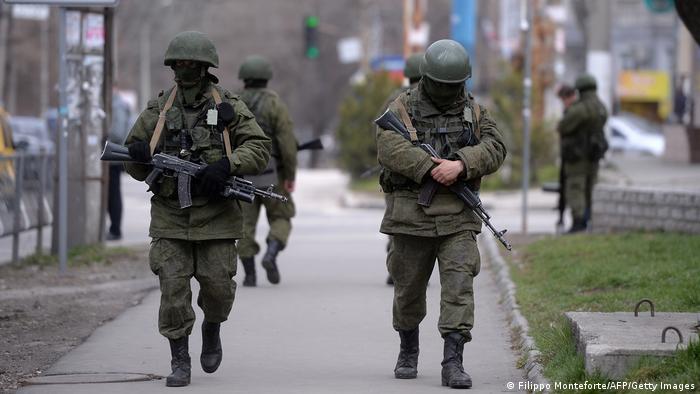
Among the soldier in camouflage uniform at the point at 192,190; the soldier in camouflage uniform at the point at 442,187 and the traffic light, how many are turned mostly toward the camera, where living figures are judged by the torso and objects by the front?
3

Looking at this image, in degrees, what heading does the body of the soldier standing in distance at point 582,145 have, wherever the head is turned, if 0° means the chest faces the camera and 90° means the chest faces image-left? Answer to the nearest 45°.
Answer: approximately 135°

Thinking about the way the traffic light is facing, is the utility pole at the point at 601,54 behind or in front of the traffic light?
in front

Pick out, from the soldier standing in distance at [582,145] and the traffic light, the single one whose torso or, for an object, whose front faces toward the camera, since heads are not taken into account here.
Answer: the traffic light

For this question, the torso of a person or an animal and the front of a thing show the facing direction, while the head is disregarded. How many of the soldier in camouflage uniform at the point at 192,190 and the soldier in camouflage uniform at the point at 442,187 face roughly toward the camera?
2

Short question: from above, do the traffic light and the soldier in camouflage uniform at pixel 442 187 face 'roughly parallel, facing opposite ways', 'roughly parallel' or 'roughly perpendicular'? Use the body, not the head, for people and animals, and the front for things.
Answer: roughly parallel

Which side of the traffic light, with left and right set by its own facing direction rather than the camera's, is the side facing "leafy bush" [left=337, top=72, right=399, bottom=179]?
front

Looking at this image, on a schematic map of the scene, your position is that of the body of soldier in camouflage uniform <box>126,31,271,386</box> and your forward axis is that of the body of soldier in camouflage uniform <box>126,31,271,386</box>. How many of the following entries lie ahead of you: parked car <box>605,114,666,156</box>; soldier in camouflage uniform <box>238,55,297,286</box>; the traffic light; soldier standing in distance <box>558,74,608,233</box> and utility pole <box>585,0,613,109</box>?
0

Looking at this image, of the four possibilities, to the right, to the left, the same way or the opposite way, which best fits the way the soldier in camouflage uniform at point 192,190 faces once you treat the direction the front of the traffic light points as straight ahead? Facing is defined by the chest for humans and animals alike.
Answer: the same way

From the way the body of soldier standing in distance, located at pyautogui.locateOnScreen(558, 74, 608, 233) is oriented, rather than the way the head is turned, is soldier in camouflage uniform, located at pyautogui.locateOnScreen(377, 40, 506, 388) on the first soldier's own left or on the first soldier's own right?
on the first soldier's own left

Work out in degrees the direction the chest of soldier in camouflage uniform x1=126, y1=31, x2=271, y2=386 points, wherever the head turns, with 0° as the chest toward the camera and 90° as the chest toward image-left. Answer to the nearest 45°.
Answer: approximately 0°

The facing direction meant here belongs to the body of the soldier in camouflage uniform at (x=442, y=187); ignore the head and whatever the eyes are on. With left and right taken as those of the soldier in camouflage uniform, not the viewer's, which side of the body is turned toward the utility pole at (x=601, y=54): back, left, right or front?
back

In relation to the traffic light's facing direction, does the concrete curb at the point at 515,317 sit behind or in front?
in front

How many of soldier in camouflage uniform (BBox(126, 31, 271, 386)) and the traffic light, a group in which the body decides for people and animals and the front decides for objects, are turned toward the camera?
2

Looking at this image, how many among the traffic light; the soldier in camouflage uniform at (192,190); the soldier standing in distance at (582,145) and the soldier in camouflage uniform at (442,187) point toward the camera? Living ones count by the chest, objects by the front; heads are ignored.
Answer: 3

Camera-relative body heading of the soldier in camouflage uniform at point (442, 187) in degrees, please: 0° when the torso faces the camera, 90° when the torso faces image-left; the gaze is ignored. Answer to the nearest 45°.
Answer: approximately 0°

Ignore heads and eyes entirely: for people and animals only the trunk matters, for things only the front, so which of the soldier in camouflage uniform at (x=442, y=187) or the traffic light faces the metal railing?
the traffic light

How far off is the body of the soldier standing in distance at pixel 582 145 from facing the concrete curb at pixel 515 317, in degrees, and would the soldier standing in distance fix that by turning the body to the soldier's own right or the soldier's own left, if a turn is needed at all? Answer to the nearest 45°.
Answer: approximately 135° to the soldier's own left

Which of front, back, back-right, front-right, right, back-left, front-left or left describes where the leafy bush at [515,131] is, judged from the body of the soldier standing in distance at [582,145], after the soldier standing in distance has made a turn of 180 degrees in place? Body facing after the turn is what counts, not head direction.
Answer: back-left

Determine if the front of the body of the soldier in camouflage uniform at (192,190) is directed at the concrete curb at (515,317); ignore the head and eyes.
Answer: no

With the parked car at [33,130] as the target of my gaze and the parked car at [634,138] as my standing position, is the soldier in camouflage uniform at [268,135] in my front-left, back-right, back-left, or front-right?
front-left

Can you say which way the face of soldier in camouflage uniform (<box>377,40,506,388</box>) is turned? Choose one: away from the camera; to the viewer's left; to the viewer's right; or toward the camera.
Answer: toward the camera
